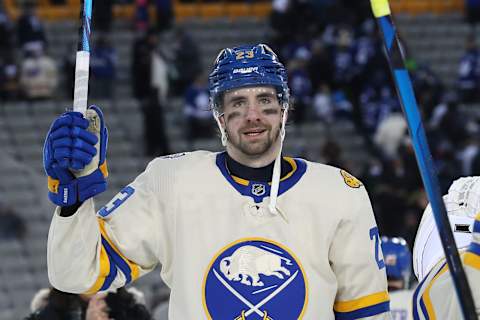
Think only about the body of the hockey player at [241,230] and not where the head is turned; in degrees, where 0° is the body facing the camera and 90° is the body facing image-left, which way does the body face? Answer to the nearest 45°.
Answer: approximately 0°

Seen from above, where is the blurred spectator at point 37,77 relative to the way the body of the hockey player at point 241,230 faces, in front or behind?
behind

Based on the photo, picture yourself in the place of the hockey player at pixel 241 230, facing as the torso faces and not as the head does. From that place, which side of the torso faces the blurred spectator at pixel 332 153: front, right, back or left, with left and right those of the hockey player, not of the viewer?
back

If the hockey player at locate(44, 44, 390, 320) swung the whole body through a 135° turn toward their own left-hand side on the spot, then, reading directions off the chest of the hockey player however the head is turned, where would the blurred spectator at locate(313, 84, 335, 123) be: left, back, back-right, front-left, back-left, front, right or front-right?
front-left

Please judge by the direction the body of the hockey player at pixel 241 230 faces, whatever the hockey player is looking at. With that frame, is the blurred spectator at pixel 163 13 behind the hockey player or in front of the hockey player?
behind

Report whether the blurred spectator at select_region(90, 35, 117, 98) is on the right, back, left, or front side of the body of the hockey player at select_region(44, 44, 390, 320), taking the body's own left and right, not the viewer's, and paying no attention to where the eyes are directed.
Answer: back

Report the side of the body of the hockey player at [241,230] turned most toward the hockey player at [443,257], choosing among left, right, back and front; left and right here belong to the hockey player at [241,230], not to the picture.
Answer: left

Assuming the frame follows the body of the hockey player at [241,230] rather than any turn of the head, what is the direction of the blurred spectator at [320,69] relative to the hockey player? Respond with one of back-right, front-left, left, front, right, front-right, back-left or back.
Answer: back

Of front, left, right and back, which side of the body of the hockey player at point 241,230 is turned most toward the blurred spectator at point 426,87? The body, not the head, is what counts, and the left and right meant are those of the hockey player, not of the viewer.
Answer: back
